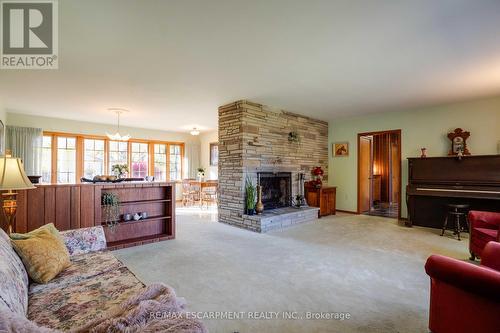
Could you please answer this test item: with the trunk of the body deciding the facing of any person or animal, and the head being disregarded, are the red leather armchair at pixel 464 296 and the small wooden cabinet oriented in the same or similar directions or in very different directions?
very different directions

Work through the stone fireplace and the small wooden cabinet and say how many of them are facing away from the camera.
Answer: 0

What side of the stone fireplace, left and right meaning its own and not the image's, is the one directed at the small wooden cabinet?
left

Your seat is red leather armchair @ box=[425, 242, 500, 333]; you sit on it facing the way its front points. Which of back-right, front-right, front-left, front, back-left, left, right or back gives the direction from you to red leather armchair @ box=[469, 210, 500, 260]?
front-right

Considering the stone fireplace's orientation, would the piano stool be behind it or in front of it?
in front

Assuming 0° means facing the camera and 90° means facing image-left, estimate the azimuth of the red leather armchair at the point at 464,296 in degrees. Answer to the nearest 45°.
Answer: approximately 135°

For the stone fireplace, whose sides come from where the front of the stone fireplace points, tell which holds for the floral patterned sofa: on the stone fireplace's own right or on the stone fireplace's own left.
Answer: on the stone fireplace's own right

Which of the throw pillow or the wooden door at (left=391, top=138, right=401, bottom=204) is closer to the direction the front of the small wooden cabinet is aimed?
the throw pillow

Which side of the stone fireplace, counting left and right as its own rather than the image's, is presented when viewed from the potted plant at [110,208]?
right

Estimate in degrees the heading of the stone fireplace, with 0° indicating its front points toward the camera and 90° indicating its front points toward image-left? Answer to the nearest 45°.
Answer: approximately 315°

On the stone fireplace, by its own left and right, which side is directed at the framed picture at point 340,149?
left
